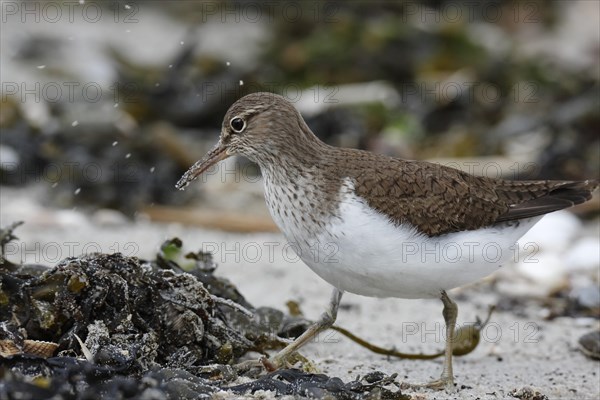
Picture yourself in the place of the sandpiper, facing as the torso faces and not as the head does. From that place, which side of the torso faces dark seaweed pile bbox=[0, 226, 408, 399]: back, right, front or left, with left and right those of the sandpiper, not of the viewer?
front

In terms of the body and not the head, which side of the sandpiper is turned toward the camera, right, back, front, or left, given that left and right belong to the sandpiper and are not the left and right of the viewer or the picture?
left
